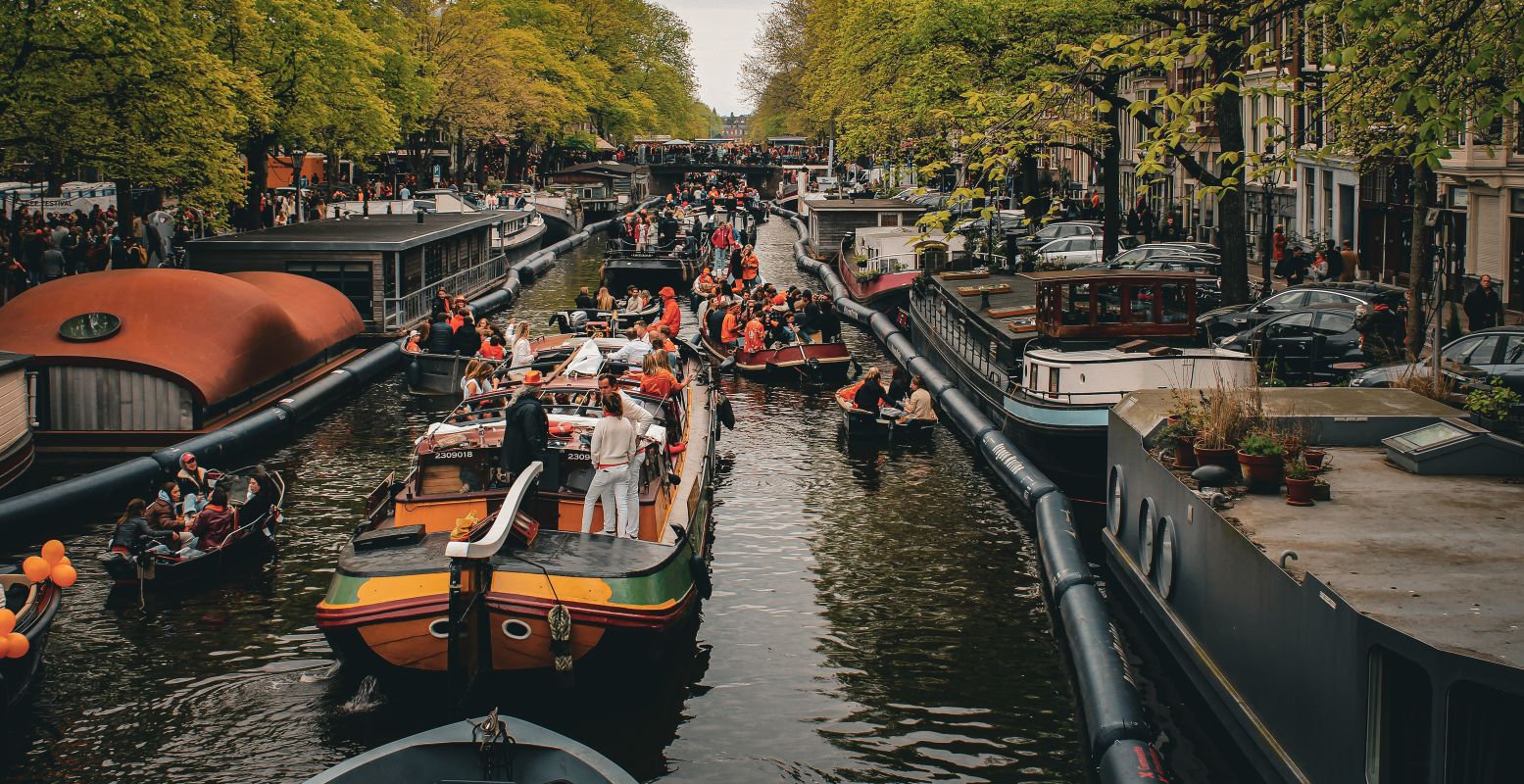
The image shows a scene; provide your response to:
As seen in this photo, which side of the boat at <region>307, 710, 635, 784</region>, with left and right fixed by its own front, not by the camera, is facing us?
back

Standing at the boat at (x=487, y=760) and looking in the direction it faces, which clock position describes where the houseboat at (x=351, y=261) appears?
The houseboat is roughly at 12 o'clock from the boat.

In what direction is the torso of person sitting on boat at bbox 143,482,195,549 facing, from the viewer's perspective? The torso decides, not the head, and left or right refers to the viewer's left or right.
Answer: facing to the right of the viewer

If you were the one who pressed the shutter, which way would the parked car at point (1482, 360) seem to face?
facing to the left of the viewer

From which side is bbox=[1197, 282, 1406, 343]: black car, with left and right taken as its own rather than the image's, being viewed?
left

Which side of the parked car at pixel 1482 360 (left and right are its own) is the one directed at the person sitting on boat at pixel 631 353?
front

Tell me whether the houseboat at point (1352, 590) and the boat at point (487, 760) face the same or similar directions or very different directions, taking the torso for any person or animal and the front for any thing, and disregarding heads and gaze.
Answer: same or similar directions

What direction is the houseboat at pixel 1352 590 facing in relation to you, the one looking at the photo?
facing away from the viewer and to the left of the viewer

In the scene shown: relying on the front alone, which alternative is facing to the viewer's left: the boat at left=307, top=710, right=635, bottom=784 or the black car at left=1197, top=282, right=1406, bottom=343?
the black car

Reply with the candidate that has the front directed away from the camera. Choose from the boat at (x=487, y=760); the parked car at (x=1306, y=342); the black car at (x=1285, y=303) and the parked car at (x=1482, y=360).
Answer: the boat

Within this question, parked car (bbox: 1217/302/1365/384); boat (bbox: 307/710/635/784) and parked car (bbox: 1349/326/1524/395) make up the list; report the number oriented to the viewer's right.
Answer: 0
